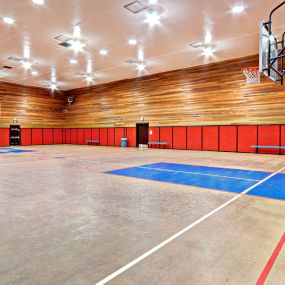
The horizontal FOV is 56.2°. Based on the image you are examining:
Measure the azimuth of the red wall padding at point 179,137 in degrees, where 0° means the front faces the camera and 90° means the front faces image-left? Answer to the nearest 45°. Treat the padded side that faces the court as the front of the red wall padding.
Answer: approximately 0°

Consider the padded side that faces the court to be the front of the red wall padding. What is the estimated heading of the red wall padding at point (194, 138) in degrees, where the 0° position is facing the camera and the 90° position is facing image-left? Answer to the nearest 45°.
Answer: approximately 0°

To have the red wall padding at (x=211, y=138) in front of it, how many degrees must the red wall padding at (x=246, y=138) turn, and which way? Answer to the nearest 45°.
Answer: approximately 90° to its right

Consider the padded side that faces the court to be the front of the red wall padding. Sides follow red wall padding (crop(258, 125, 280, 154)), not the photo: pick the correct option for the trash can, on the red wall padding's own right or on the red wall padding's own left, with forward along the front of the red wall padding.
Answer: on the red wall padding's own right

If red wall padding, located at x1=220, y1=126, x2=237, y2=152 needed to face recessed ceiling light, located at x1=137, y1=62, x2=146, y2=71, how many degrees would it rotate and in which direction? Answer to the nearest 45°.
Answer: approximately 90° to its right
